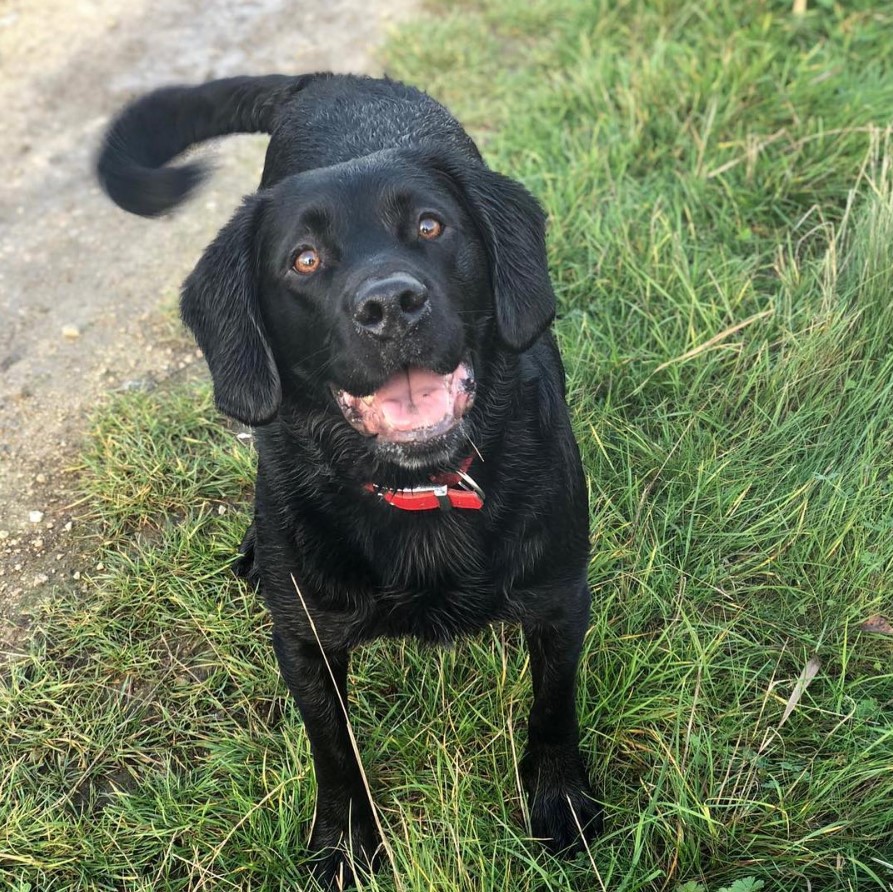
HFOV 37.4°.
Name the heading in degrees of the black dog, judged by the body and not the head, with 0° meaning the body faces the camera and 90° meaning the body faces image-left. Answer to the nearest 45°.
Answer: approximately 0°

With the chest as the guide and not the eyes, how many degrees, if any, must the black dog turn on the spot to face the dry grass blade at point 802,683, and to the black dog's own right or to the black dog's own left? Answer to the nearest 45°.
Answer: approximately 45° to the black dog's own left
